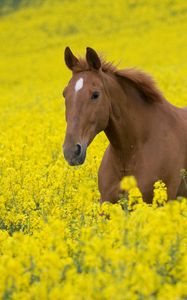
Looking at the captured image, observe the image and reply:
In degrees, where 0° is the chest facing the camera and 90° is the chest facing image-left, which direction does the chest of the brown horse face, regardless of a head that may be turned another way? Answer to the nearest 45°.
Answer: approximately 45°
